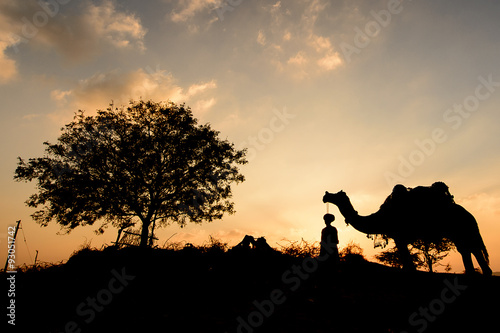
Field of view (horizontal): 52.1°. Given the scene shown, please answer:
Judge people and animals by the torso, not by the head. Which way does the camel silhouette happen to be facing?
to the viewer's left
